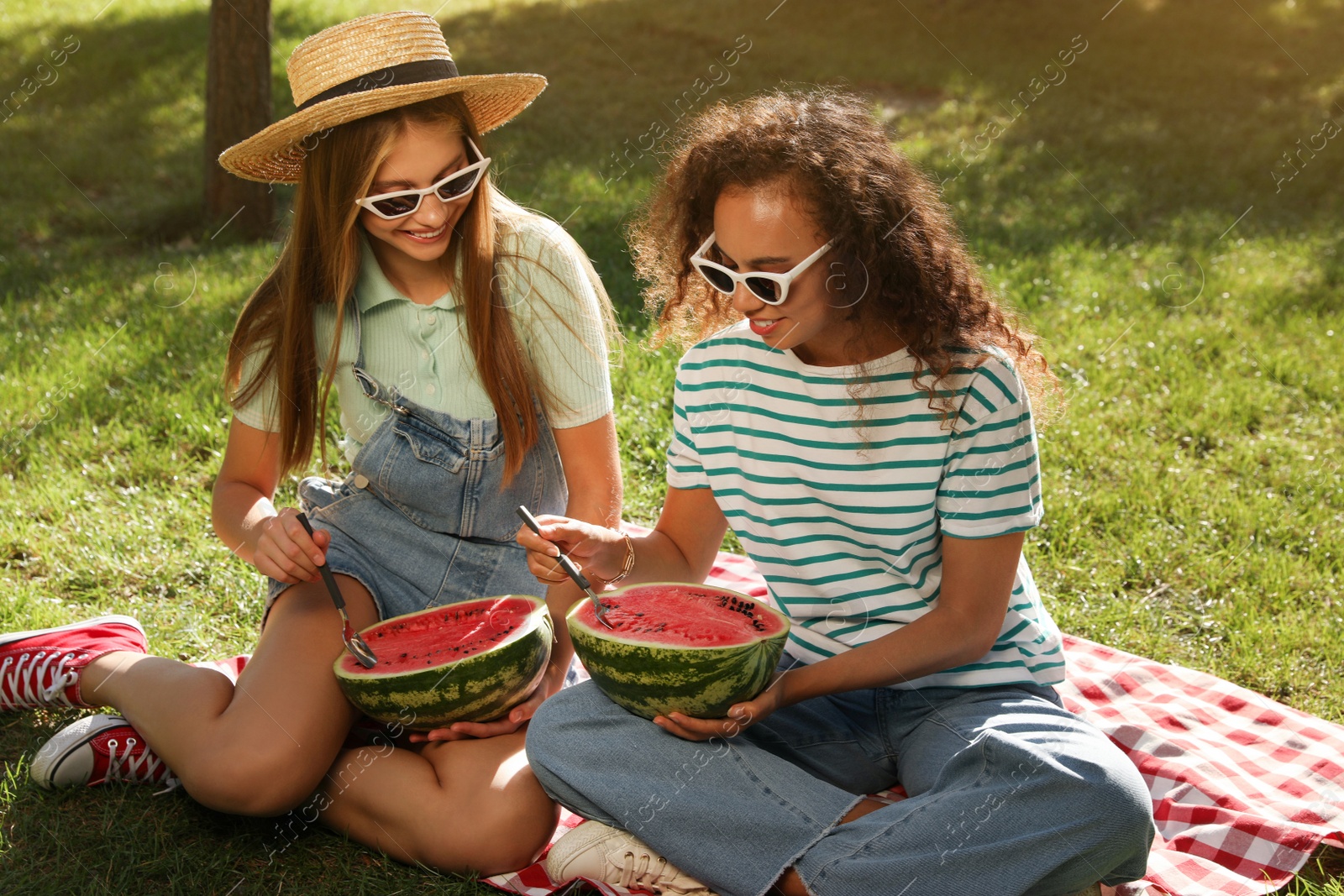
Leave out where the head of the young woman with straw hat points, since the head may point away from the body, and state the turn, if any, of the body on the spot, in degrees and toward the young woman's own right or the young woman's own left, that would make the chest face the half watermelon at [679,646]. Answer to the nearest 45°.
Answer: approximately 45° to the young woman's own left

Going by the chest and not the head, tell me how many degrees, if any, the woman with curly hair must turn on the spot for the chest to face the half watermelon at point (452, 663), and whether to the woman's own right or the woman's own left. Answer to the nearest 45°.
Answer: approximately 45° to the woman's own right

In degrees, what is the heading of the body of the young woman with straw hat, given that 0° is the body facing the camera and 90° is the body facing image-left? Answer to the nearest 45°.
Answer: approximately 0°

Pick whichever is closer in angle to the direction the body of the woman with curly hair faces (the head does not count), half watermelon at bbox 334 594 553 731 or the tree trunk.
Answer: the half watermelon

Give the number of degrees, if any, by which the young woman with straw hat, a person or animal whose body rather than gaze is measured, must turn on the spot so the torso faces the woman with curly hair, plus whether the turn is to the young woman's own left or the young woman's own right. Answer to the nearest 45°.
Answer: approximately 45° to the young woman's own left

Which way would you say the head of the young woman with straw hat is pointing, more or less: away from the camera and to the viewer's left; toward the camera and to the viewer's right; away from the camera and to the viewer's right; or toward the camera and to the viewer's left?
toward the camera and to the viewer's right

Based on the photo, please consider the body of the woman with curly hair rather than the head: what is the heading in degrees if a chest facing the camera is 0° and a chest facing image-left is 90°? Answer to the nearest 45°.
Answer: approximately 45°

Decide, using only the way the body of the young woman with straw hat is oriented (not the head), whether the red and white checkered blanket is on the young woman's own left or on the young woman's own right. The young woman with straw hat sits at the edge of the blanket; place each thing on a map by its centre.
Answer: on the young woman's own left

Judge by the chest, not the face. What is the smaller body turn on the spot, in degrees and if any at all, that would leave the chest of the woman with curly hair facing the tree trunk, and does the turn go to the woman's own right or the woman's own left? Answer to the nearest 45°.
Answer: approximately 90° to the woman's own right

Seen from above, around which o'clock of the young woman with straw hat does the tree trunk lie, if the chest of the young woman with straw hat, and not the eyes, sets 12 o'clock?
The tree trunk is roughly at 6 o'clock from the young woman with straw hat.

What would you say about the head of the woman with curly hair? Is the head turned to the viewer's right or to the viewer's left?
to the viewer's left

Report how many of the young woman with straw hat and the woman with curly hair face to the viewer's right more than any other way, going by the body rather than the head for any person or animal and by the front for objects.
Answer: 0
